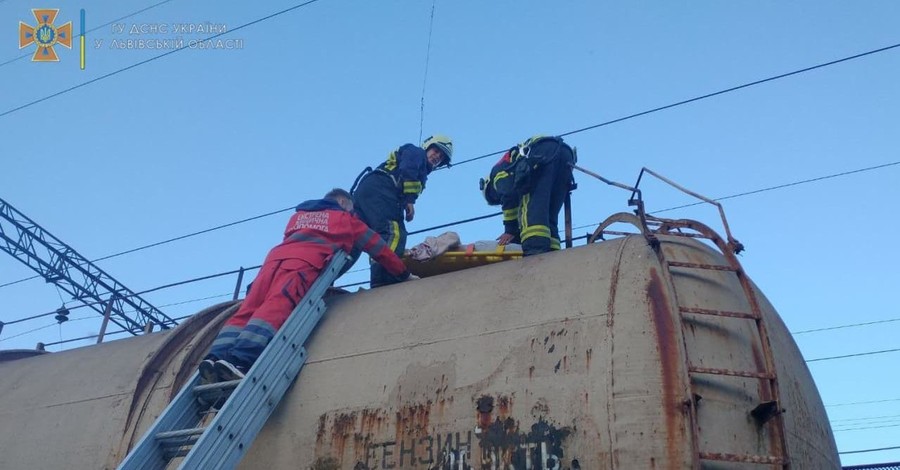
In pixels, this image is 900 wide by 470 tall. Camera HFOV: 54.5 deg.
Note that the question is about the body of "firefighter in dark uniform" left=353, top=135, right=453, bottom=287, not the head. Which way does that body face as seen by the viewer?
to the viewer's right

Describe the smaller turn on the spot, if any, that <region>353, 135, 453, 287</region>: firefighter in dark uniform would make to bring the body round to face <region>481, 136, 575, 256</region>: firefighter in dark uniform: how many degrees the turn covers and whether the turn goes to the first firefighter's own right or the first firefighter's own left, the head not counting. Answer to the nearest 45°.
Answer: approximately 45° to the first firefighter's own right
